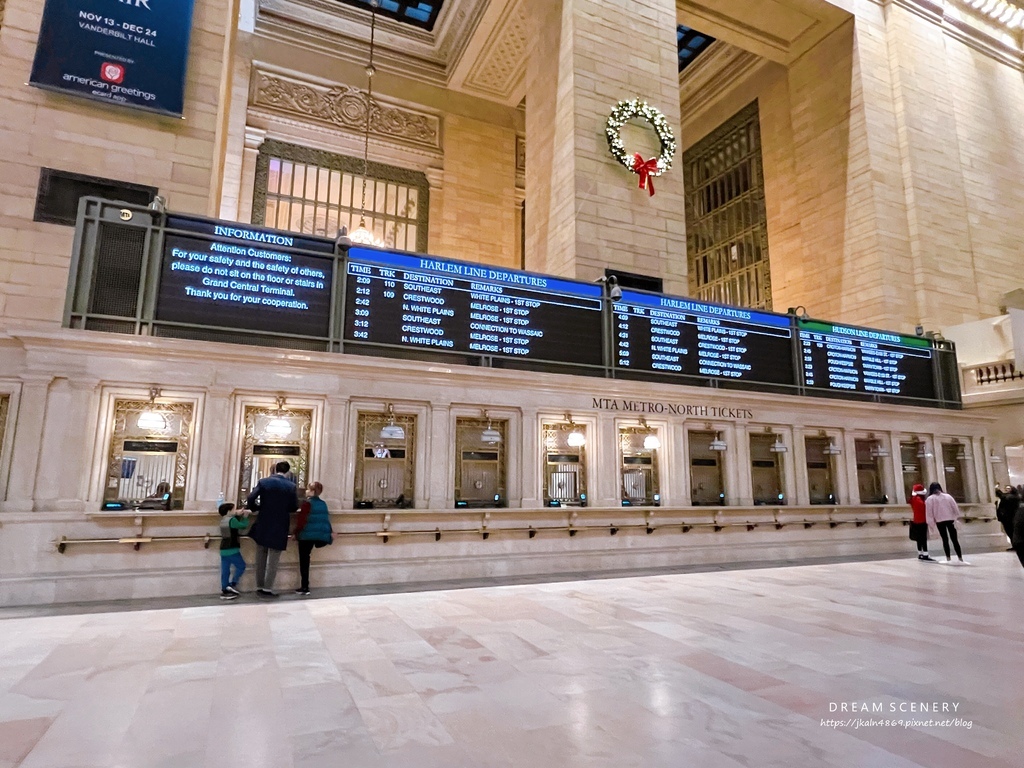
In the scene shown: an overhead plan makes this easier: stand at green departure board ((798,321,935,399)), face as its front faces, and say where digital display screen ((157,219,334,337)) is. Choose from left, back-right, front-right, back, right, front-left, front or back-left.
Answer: right

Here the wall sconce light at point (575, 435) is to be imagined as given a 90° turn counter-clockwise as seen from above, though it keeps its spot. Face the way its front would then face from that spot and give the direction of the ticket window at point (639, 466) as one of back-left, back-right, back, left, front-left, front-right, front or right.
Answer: front

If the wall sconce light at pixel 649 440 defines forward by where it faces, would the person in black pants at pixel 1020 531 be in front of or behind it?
in front

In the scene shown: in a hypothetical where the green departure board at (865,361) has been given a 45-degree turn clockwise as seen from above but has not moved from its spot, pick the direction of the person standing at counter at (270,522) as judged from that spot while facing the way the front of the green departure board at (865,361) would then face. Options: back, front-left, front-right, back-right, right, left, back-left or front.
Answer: front-right

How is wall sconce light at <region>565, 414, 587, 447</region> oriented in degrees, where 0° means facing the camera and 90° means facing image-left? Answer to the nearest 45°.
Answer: approximately 315°

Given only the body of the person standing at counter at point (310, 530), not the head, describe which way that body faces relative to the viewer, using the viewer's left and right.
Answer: facing away from the viewer and to the left of the viewer

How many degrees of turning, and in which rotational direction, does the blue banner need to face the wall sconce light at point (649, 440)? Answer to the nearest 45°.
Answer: approximately 45° to its left

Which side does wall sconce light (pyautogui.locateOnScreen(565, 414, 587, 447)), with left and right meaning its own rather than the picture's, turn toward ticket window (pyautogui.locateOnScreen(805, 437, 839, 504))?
left
